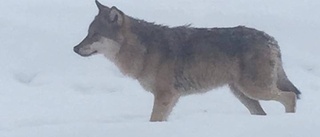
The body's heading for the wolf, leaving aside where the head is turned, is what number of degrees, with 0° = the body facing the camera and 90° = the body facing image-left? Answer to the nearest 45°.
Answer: approximately 90°
